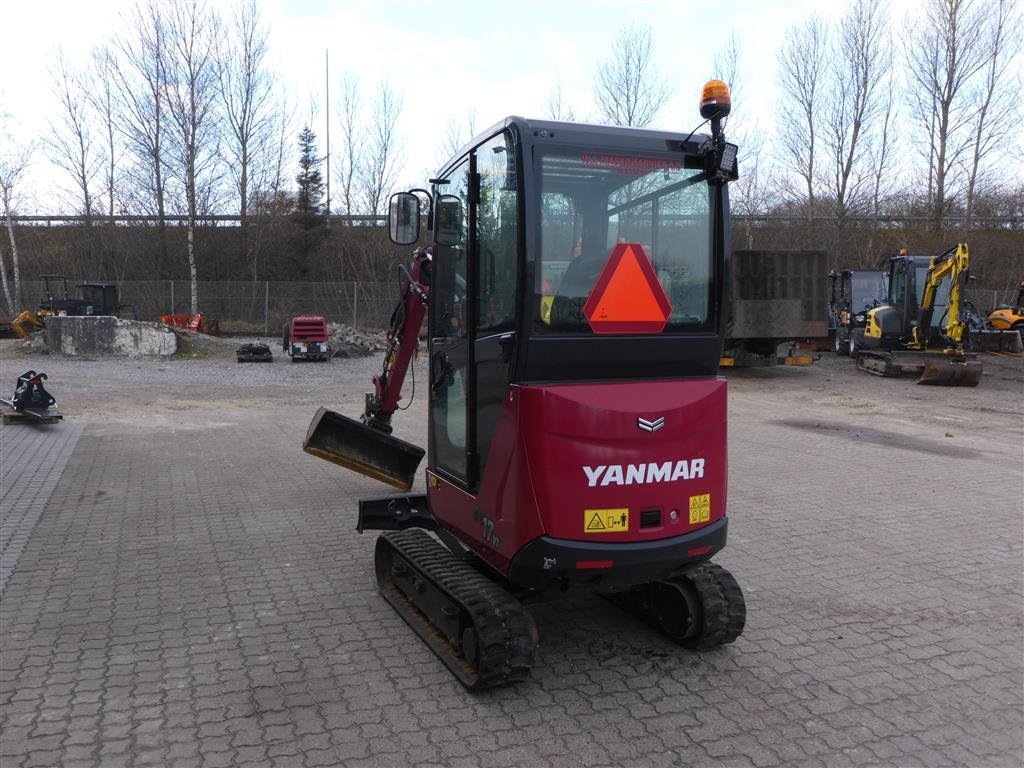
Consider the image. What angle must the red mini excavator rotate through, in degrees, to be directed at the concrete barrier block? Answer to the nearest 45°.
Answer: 0° — it already faces it

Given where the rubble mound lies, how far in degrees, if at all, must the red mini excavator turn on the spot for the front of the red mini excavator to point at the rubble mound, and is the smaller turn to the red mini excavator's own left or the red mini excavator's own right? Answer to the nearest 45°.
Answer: approximately 45° to the red mini excavator's own right

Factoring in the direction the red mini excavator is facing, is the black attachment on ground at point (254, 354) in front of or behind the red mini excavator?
in front

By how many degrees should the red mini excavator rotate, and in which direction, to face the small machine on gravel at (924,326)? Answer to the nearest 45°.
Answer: approximately 90° to its right

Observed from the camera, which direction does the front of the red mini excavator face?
facing away from the viewer and to the left of the viewer

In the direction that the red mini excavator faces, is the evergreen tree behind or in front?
in front

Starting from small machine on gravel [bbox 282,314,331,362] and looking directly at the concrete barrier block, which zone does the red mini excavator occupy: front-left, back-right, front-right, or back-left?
back-left
